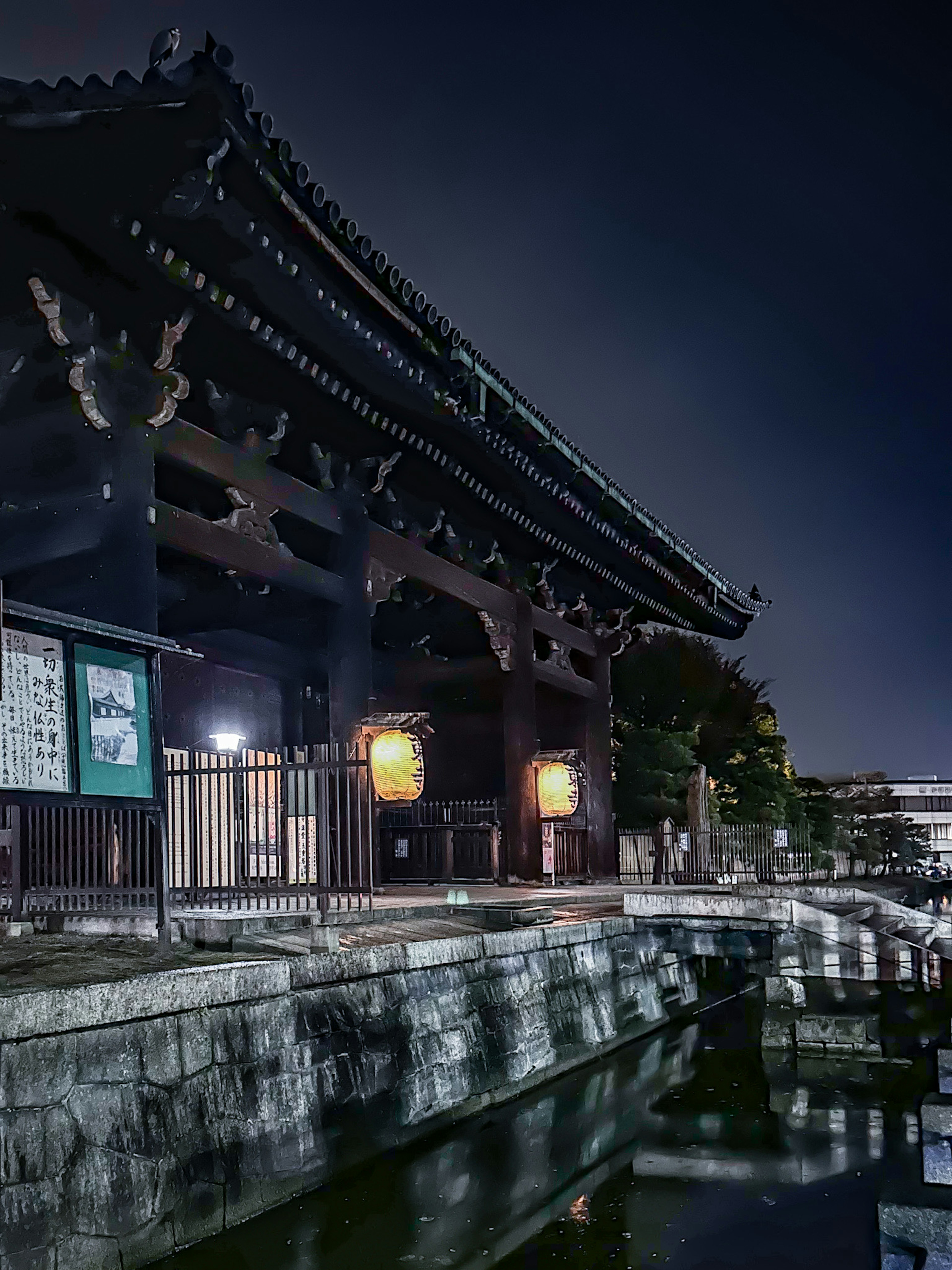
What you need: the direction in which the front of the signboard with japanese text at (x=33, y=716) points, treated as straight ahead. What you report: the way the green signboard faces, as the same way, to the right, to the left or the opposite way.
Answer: the same way

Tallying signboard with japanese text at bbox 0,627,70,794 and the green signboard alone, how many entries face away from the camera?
0

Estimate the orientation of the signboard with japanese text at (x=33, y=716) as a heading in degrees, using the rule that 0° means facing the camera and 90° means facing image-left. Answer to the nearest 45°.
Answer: approximately 315°

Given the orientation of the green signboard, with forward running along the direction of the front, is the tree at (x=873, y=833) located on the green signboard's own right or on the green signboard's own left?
on the green signboard's own left

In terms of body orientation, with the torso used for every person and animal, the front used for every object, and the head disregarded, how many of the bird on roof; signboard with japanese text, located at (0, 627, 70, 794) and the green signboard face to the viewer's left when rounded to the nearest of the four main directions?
0

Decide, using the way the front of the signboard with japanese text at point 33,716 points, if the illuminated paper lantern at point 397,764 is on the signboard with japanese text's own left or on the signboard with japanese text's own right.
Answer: on the signboard with japanese text's own left

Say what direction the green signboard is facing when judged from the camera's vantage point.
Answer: facing the viewer and to the right of the viewer

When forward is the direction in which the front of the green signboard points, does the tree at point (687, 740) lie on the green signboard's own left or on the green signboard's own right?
on the green signboard's own left
